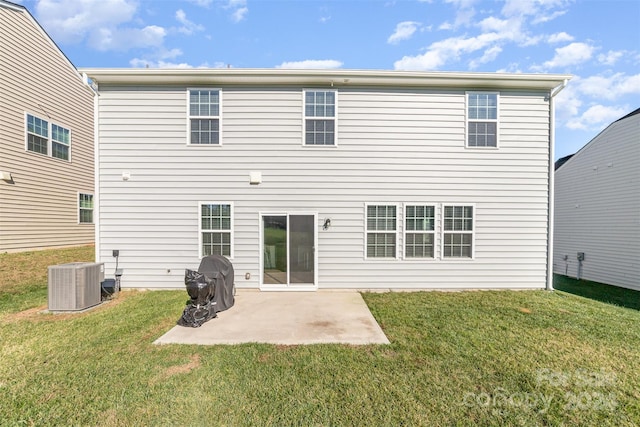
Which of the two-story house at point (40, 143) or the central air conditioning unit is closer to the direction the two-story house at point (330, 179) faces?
the two-story house

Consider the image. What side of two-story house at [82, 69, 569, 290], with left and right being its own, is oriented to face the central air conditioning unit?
left

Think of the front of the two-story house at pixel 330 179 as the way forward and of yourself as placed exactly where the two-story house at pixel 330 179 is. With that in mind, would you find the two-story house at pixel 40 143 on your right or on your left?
on your left

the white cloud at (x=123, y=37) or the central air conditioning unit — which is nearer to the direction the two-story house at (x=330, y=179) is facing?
the white cloud

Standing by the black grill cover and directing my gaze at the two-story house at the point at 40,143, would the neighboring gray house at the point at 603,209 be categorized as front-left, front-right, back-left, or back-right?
back-right

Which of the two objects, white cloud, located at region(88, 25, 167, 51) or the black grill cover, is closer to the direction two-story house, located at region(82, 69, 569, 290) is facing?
the white cloud

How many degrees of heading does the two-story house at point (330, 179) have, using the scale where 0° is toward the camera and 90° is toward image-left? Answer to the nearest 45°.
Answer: approximately 180°

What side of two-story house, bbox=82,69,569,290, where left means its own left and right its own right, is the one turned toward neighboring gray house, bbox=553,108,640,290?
right

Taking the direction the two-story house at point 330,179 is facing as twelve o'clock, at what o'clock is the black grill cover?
The black grill cover is roughly at 8 o'clock from the two-story house.

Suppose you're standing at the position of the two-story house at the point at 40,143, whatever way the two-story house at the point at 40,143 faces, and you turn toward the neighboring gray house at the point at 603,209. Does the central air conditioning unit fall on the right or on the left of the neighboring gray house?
right

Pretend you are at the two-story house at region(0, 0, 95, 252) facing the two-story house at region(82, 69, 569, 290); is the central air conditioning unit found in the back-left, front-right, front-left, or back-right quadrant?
front-right
